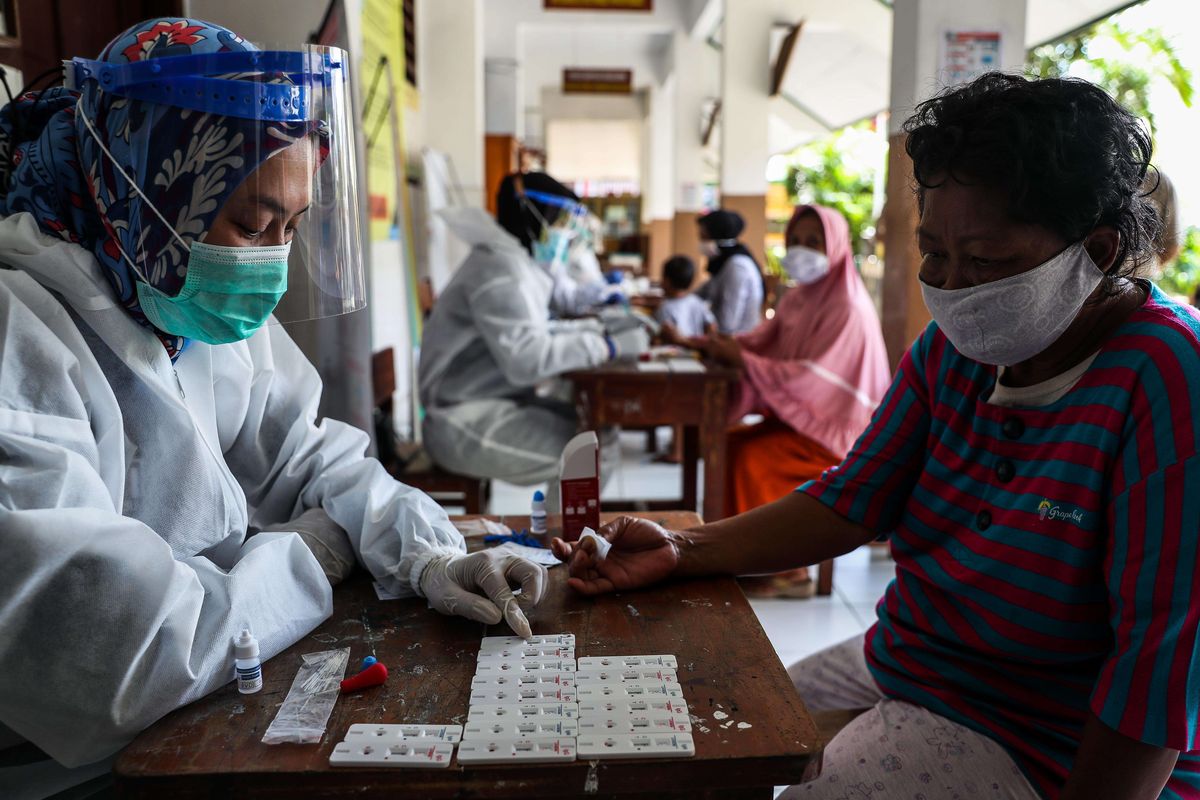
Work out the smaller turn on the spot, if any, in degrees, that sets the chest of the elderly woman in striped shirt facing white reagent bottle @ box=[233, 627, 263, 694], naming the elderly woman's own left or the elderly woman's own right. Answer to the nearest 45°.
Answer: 0° — they already face it

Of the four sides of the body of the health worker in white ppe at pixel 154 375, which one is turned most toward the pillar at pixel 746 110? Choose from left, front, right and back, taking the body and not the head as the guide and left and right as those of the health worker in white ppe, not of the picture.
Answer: left

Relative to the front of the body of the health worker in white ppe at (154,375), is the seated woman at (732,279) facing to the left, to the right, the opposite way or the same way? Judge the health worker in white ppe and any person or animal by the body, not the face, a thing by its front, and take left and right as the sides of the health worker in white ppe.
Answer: the opposite way

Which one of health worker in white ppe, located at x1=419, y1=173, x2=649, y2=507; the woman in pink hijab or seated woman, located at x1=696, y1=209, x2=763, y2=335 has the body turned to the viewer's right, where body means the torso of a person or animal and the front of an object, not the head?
the health worker in white ppe

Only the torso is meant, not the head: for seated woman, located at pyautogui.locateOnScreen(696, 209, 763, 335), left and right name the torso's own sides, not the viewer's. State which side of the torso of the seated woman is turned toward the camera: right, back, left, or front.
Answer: left

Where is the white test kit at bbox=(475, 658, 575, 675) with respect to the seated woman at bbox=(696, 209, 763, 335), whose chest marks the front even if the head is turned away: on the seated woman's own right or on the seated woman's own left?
on the seated woman's own left

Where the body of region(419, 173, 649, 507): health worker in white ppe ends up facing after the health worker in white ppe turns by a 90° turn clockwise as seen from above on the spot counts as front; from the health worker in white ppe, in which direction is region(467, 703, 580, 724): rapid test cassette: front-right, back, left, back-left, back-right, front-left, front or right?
front

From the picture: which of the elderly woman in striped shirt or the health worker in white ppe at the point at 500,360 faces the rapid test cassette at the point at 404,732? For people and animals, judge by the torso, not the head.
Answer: the elderly woman in striped shirt

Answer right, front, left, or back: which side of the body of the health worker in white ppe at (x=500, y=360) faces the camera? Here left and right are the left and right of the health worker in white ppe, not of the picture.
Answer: right

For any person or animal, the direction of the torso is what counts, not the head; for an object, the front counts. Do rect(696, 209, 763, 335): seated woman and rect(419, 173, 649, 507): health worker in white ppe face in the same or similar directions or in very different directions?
very different directions

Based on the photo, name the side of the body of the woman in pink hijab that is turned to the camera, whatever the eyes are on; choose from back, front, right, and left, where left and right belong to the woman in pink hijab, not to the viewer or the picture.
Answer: left

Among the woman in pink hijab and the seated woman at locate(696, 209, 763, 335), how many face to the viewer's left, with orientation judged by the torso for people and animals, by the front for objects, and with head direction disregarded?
2

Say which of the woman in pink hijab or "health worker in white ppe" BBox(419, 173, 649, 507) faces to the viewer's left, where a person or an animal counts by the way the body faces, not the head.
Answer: the woman in pink hijab

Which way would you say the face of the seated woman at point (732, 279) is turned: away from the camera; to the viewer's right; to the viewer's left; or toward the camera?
to the viewer's left
